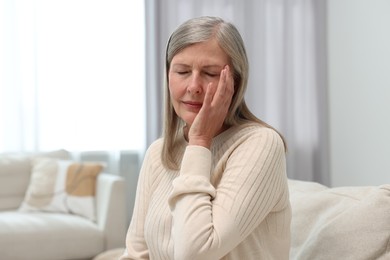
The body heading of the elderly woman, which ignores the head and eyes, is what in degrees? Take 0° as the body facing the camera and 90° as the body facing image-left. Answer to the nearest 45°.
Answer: approximately 45°

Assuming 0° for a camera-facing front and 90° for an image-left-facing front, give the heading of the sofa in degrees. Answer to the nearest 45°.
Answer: approximately 0°
